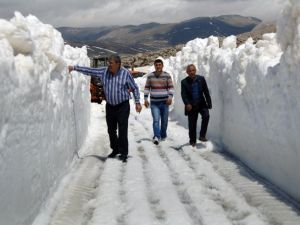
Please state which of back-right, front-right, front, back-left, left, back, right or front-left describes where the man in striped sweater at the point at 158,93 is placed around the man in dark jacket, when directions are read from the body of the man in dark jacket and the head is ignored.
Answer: back-right

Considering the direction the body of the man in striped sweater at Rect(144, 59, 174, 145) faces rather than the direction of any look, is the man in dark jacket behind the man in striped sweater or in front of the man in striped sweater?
in front

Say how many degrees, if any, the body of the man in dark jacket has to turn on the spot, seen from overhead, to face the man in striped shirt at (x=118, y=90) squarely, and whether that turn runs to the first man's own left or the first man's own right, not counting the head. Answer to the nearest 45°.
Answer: approximately 45° to the first man's own right

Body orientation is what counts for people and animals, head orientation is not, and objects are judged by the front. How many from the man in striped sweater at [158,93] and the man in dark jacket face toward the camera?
2

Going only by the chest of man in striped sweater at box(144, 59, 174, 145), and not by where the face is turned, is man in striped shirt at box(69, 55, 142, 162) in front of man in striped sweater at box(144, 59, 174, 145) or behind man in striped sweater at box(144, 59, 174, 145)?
in front

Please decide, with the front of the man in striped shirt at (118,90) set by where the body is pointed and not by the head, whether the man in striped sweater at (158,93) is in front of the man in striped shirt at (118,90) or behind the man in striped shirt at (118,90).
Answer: behind

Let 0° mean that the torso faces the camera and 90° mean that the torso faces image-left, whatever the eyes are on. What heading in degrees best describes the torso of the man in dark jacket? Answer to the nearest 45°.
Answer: approximately 0°
